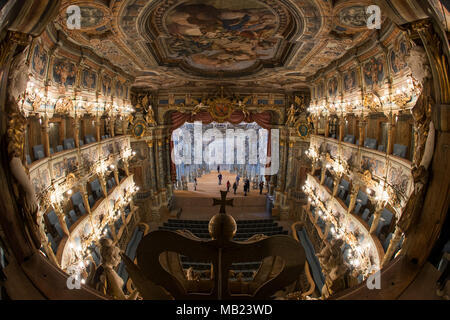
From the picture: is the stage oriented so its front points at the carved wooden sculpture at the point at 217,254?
yes

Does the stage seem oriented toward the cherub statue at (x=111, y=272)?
yes

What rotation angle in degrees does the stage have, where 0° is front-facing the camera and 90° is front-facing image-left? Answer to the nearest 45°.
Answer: approximately 0°

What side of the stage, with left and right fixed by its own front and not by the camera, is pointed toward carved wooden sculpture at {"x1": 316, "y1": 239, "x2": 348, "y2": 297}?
front
